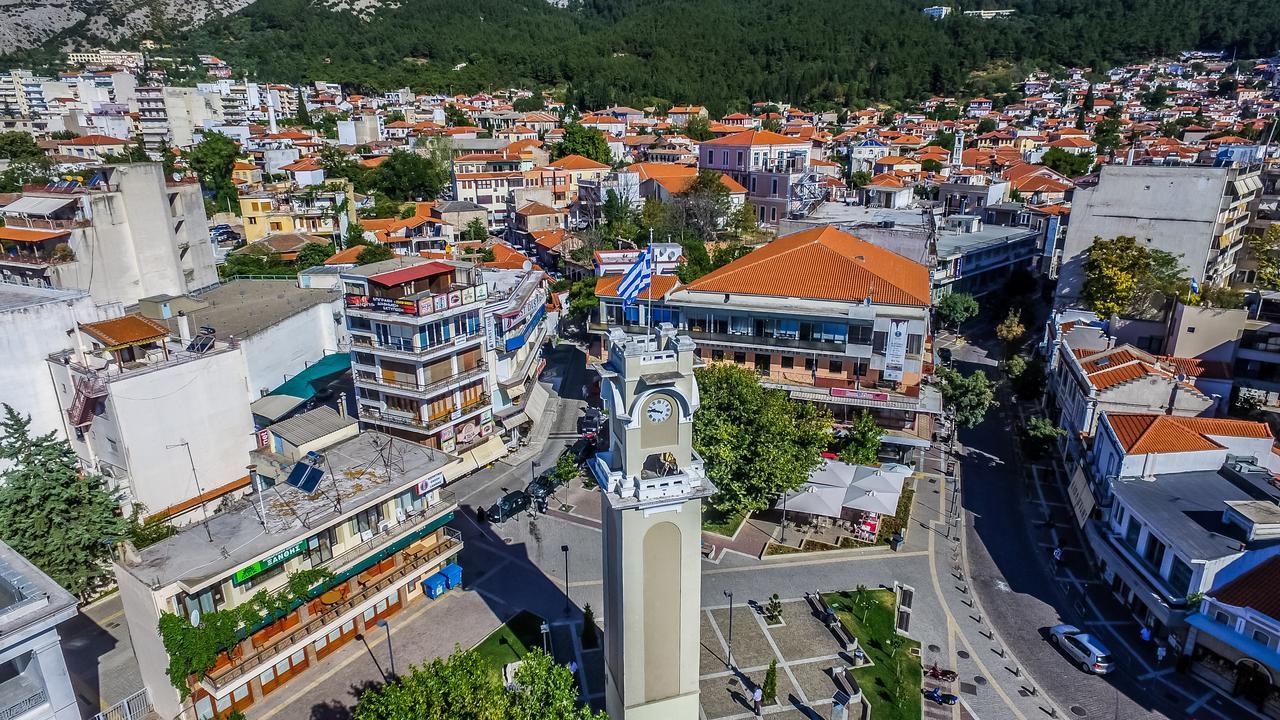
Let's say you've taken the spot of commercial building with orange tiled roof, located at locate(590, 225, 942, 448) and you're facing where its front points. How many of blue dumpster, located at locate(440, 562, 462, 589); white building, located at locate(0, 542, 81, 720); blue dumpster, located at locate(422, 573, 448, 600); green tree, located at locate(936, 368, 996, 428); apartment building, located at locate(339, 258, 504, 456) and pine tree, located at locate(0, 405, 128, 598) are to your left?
1

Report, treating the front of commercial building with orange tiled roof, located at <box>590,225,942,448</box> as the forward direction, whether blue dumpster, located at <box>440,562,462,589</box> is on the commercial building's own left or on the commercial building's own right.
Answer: on the commercial building's own right

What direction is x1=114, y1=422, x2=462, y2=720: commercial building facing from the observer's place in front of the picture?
facing the viewer and to the right of the viewer

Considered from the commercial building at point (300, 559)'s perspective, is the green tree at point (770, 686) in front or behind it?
in front

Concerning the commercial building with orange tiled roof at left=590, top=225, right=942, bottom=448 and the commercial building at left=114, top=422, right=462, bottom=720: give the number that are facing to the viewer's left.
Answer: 0

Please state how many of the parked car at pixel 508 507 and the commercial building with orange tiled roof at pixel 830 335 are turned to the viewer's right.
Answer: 0

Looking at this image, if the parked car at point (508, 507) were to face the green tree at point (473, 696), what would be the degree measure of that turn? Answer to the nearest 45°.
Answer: approximately 45° to its left

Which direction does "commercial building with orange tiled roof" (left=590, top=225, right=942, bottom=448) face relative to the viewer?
toward the camera

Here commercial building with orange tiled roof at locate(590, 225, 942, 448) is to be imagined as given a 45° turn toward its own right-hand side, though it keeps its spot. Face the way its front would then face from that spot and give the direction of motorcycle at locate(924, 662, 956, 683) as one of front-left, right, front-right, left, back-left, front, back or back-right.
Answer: front-left

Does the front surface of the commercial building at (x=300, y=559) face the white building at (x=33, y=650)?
no

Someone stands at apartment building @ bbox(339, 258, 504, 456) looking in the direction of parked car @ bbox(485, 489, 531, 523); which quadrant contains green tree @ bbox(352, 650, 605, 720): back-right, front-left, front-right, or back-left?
front-right

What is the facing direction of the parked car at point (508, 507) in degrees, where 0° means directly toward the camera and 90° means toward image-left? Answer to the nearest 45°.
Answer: approximately 45°

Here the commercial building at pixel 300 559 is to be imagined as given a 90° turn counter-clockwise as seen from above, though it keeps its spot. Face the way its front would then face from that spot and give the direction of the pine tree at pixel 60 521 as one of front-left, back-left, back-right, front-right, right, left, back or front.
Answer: left

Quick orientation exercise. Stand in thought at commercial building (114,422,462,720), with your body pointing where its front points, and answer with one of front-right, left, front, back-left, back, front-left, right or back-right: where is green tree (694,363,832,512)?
front-left
